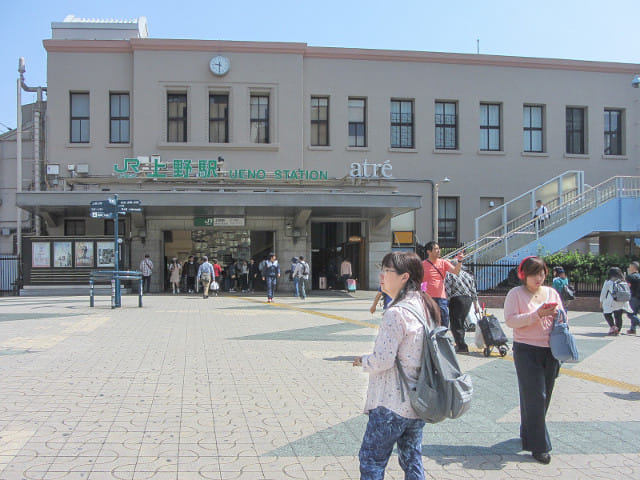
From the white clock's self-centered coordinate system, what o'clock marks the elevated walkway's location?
The elevated walkway is roughly at 10 o'clock from the white clock.

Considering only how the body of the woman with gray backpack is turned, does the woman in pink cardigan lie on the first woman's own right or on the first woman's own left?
on the first woman's own right

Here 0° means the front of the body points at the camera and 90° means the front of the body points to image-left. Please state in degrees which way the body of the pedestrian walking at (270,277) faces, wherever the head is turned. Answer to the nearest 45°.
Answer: approximately 0°

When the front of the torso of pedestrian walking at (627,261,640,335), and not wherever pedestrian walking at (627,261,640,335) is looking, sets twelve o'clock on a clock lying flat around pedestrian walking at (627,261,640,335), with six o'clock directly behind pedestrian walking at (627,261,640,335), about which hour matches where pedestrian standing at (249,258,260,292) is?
pedestrian standing at (249,258,260,292) is roughly at 1 o'clock from pedestrian walking at (627,261,640,335).

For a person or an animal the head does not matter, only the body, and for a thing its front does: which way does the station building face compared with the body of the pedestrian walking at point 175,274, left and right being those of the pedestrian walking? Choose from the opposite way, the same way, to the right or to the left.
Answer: the same way

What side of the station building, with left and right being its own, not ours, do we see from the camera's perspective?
front

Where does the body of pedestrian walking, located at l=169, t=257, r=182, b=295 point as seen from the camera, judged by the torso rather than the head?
toward the camera

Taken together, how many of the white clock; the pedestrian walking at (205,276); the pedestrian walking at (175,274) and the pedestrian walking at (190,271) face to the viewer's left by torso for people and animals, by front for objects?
0

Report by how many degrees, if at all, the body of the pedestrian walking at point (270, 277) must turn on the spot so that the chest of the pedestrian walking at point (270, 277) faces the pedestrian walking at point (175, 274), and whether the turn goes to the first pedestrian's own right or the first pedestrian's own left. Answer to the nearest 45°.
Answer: approximately 135° to the first pedestrian's own right

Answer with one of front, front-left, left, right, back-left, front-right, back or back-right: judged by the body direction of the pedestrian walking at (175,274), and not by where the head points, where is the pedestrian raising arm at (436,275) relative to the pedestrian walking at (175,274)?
front

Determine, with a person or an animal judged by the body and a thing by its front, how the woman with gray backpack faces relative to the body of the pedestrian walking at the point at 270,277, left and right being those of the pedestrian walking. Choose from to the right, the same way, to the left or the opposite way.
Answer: to the right

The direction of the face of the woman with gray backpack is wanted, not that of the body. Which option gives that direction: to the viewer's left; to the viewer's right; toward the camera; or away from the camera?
to the viewer's left
